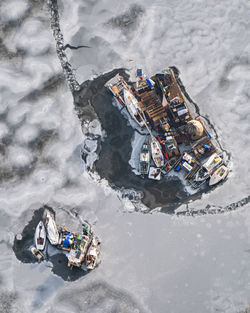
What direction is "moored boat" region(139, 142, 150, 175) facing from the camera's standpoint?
away from the camera

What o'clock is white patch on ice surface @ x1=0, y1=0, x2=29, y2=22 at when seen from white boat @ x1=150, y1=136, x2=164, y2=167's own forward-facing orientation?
The white patch on ice surface is roughly at 10 o'clock from the white boat.

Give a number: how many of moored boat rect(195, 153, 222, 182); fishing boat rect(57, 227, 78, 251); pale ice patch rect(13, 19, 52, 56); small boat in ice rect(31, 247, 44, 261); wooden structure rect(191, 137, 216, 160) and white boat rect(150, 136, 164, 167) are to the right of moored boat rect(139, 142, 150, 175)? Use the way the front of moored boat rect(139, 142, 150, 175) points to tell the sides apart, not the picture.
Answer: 3

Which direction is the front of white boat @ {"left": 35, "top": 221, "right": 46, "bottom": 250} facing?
away from the camera

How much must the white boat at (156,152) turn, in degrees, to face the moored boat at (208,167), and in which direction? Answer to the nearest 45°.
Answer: approximately 90° to its right

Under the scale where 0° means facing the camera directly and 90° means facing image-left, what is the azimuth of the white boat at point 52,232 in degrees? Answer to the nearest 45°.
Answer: approximately 180°

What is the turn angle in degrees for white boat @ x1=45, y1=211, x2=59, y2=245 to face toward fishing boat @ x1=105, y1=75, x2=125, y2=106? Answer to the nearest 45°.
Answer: approximately 45° to its right

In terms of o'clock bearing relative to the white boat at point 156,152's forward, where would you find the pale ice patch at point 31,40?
The pale ice patch is roughly at 10 o'clock from the white boat.
